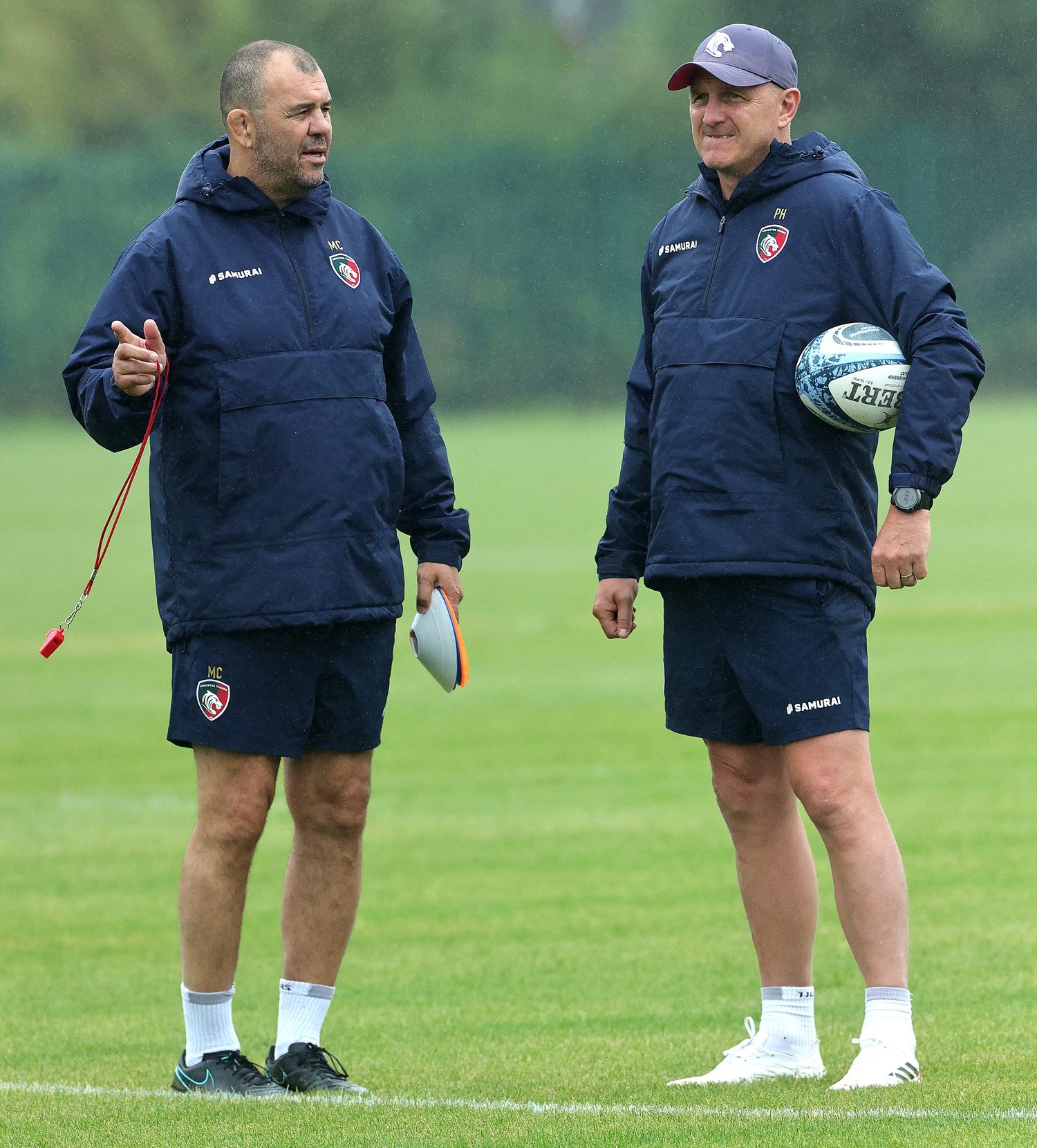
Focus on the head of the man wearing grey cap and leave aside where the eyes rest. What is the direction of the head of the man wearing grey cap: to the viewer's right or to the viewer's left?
to the viewer's left

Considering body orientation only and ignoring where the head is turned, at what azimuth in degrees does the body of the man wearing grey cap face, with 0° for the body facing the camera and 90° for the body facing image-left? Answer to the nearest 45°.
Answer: approximately 45°
